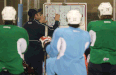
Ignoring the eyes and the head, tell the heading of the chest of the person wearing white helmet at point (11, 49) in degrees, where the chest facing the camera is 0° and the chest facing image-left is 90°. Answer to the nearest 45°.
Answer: approximately 180°

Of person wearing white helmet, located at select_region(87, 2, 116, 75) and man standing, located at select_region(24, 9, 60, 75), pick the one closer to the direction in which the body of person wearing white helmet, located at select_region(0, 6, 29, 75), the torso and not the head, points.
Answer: the man standing

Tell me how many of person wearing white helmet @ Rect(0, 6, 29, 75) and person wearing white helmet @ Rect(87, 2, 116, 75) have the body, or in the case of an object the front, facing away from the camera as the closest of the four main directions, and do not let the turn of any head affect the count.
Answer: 2

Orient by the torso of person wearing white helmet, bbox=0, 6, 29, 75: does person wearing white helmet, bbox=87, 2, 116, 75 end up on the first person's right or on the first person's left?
on the first person's right

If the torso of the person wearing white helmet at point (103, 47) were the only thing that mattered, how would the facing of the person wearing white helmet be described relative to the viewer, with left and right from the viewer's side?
facing away from the viewer
